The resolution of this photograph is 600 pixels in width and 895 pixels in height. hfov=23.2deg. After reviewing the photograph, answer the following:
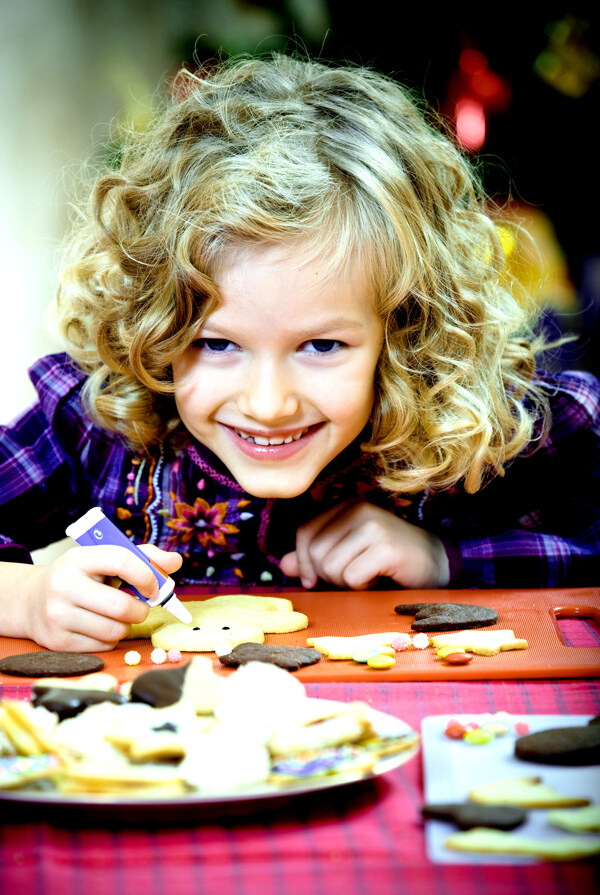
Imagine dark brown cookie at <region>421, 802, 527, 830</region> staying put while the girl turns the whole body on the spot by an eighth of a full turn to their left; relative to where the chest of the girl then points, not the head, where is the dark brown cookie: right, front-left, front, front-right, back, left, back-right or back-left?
front-right

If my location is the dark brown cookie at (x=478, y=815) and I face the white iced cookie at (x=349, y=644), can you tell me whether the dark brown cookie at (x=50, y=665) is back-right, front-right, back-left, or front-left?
front-left

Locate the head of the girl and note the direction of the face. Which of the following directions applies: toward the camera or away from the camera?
toward the camera

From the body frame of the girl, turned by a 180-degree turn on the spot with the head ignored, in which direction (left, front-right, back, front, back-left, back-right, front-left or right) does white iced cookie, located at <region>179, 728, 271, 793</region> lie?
back

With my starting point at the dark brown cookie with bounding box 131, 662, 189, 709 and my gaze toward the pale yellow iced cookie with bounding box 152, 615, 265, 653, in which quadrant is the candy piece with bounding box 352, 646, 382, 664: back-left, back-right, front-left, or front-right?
front-right

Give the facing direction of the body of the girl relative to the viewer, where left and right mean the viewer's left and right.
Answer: facing the viewer

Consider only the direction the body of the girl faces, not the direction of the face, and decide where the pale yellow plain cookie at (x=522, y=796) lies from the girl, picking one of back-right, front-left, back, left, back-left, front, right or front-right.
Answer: front
